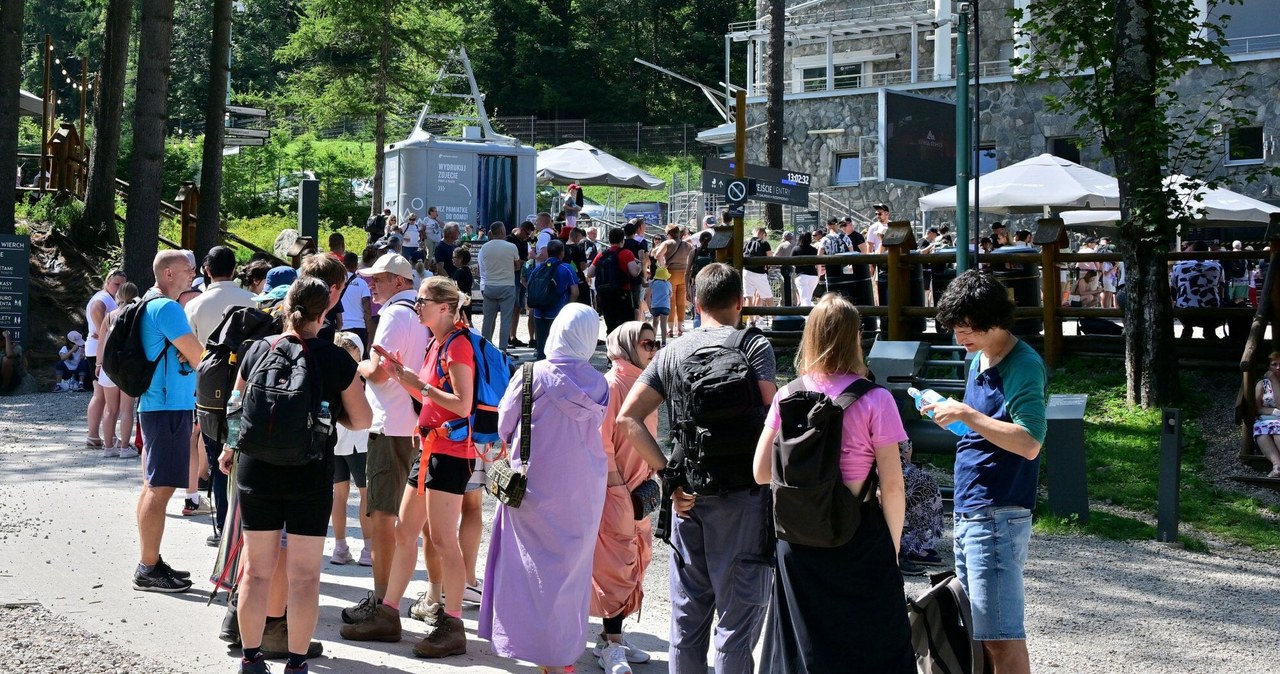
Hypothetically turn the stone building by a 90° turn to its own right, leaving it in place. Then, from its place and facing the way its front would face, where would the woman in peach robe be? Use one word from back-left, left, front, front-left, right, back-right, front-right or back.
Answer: left

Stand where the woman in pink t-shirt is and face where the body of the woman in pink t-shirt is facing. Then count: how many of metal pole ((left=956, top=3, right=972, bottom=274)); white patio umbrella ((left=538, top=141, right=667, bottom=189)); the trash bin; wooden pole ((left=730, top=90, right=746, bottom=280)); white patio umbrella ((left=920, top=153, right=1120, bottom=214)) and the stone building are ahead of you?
6

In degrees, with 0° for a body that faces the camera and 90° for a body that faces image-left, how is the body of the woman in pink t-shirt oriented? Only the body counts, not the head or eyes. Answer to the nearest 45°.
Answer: approximately 180°

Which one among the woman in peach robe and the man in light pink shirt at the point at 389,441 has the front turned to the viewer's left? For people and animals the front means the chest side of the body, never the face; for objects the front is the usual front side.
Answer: the man in light pink shirt

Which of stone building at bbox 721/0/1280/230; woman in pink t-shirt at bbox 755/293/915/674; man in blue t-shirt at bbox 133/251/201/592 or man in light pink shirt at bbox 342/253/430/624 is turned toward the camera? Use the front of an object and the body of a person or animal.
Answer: the stone building

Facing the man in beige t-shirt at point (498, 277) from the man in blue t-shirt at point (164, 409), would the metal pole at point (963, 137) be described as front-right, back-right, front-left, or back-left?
front-right

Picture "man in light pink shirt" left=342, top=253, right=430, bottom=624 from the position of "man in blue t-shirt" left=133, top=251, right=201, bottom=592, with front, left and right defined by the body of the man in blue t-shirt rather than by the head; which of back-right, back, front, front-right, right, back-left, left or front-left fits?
front-right

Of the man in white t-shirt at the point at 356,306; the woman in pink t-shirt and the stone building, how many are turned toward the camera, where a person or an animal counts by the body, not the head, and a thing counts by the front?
1

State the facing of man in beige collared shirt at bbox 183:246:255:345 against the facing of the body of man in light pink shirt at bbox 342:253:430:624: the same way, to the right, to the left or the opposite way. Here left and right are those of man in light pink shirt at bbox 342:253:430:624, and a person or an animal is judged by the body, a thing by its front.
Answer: to the right

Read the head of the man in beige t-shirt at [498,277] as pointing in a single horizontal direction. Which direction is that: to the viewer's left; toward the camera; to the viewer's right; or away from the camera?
away from the camera

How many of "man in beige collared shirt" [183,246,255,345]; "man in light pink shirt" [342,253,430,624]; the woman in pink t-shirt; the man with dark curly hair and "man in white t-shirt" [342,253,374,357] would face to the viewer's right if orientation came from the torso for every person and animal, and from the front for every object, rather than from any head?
0

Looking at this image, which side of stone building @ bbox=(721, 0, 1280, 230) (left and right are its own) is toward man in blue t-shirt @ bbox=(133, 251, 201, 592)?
front

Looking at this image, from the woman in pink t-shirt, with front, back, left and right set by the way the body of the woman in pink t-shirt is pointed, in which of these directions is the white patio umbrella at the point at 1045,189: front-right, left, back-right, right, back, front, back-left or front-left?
front

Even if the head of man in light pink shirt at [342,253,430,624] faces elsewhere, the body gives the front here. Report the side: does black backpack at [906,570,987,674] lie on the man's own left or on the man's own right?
on the man's own left
